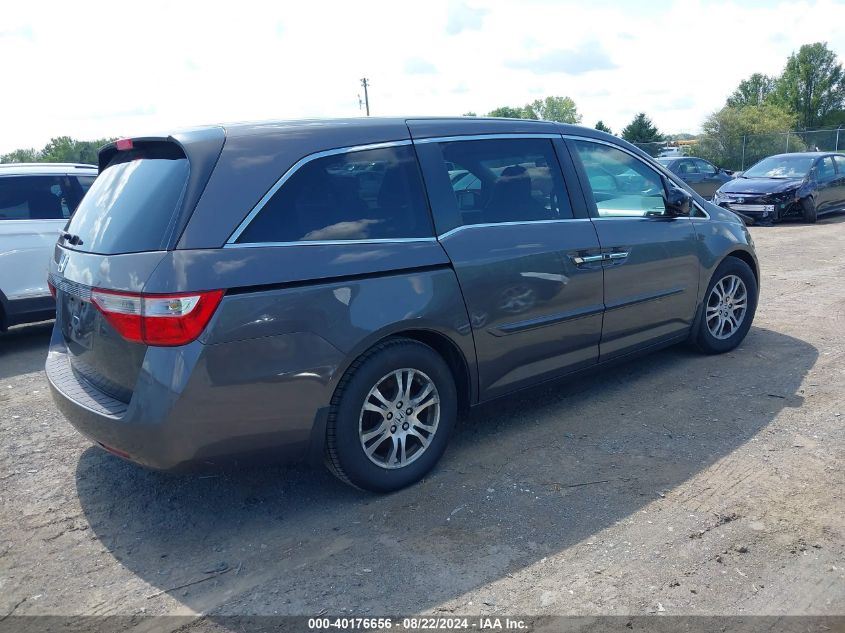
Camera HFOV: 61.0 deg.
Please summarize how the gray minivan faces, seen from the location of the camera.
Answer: facing away from the viewer and to the right of the viewer

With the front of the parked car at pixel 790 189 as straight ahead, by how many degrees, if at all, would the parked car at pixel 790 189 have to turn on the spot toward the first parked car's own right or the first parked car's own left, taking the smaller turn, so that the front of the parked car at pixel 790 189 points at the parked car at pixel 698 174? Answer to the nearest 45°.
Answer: approximately 90° to the first parked car's own right

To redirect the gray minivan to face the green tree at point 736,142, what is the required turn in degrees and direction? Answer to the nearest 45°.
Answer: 0° — it already faces it

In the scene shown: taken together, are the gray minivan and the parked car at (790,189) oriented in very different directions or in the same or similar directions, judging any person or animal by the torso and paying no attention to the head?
very different directions

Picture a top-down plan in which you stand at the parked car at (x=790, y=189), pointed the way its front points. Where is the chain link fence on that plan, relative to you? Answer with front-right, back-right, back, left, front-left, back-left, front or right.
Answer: back-right

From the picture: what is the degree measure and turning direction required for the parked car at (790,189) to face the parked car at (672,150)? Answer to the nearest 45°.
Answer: approximately 135° to its right

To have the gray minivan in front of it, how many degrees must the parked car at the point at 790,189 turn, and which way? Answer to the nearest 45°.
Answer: approximately 45° to its left

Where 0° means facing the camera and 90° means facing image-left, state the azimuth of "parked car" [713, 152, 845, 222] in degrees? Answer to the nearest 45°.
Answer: approximately 45°

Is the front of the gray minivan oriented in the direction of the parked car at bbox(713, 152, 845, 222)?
yes
